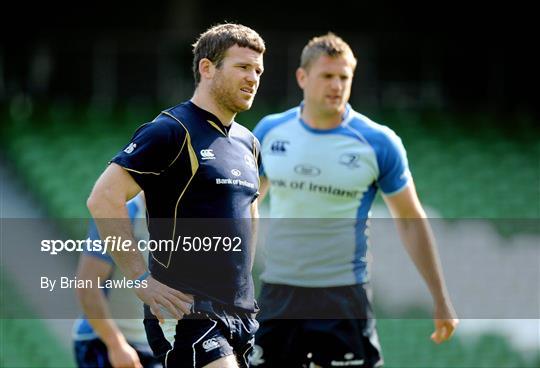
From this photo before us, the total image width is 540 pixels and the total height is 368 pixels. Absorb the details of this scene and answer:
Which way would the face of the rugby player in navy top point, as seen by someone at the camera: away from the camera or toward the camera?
toward the camera

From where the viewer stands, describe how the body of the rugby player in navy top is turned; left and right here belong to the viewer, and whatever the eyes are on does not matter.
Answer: facing the viewer and to the right of the viewer
